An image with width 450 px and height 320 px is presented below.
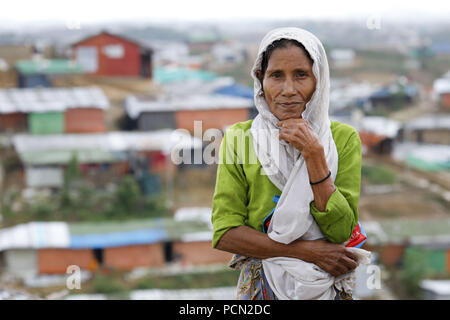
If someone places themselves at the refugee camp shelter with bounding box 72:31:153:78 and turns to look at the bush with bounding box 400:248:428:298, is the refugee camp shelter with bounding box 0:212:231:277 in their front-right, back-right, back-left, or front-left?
front-right

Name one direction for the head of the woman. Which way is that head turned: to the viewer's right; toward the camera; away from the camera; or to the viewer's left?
toward the camera

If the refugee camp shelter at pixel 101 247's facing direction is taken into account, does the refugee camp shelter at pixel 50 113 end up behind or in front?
behind

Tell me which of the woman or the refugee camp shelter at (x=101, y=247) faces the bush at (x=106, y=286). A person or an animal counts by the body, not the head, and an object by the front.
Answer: the refugee camp shelter

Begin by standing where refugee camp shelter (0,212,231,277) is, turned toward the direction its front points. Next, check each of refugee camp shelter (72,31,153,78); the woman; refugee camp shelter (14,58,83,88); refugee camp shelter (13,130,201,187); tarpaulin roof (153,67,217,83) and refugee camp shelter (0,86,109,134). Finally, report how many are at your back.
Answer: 5

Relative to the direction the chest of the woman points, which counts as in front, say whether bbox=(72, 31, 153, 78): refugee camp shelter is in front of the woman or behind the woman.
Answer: behind

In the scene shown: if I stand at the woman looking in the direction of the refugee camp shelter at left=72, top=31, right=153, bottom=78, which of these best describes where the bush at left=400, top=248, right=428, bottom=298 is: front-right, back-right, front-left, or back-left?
front-right

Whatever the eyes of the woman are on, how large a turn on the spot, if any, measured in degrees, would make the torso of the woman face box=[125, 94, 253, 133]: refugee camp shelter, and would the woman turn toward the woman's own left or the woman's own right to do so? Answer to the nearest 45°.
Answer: approximately 180°

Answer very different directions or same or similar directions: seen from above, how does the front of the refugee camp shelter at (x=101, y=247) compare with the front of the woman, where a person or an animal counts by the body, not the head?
same or similar directions

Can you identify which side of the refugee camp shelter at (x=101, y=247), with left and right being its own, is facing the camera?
front

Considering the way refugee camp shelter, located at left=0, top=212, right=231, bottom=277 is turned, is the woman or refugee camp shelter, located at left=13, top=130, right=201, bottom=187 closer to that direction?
the woman

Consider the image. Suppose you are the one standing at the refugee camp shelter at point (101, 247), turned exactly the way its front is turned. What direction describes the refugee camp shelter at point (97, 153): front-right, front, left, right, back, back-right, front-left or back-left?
back

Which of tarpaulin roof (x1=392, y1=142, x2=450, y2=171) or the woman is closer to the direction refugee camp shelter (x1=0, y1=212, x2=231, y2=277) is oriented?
the woman

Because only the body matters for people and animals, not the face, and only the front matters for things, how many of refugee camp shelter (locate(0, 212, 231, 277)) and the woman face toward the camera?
2

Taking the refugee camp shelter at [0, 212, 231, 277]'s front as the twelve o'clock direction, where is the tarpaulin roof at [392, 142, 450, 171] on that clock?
The tarpaulin roof is roughly at 8 o'clock from the refugee camp shelter.

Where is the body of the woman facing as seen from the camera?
toward the camera

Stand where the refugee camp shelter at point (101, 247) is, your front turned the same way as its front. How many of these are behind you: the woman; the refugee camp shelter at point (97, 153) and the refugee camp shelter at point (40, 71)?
2
